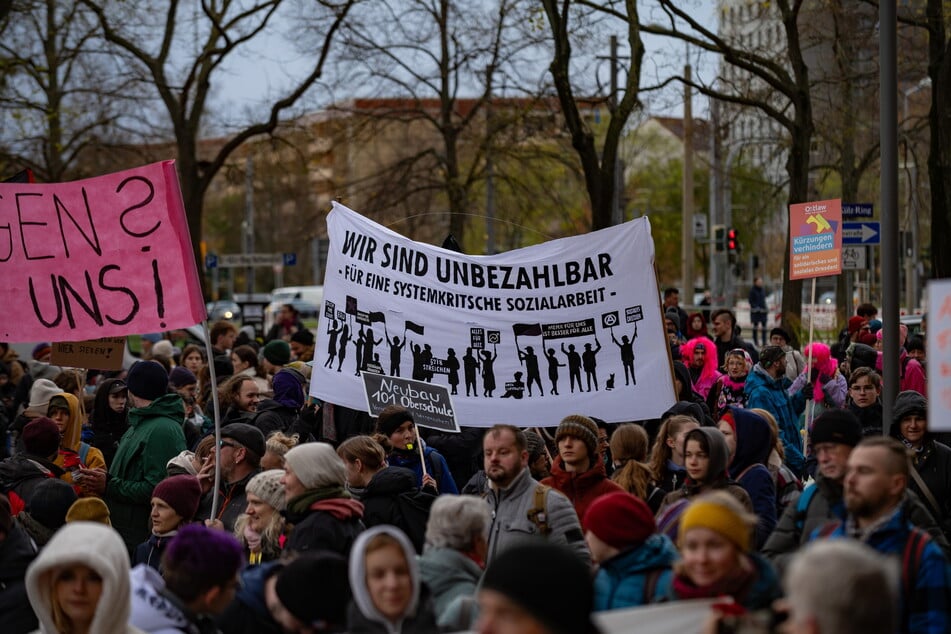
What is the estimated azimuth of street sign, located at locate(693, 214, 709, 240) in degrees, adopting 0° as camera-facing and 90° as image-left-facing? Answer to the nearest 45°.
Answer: approximately 0°

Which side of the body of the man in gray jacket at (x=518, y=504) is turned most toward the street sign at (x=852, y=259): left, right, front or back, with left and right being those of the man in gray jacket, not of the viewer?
back

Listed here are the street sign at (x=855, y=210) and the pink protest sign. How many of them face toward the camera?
2

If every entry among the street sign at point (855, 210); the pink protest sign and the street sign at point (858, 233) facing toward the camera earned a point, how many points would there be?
3

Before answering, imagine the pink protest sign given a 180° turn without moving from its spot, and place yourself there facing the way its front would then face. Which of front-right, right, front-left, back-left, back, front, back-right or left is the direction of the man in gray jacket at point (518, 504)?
back-right

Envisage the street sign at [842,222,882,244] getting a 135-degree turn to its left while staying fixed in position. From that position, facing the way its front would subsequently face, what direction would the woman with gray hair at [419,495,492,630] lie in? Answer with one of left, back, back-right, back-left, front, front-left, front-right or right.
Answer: back-right

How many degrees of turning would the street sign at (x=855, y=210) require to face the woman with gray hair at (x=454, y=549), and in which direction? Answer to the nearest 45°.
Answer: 0° — it already faces them
